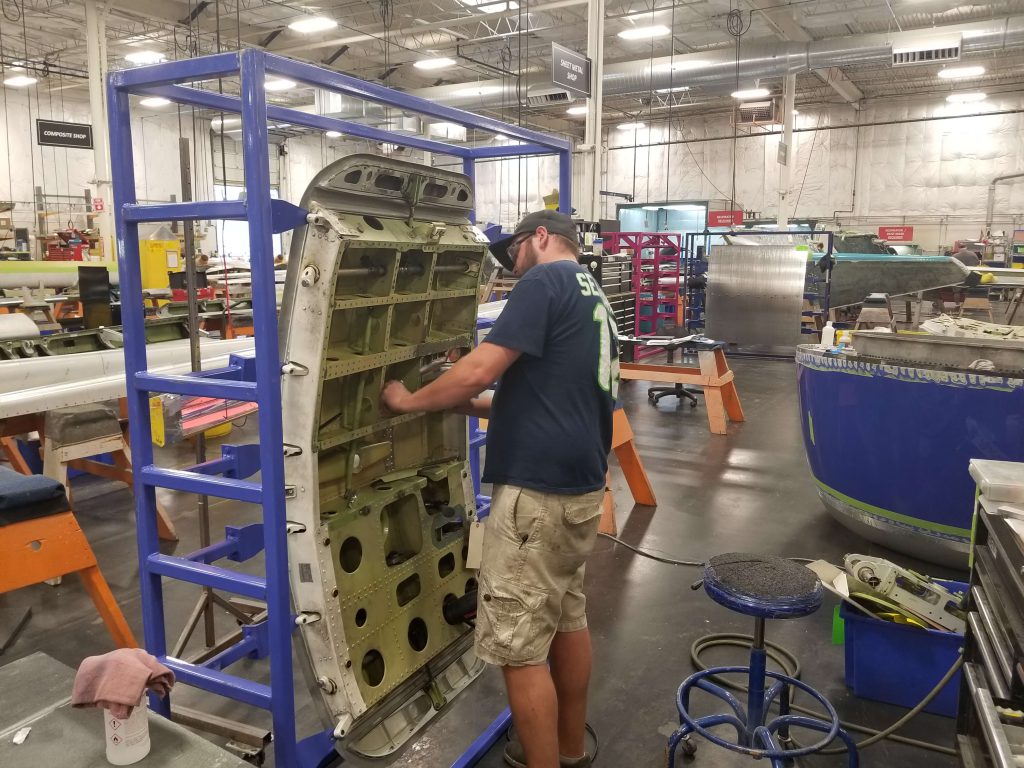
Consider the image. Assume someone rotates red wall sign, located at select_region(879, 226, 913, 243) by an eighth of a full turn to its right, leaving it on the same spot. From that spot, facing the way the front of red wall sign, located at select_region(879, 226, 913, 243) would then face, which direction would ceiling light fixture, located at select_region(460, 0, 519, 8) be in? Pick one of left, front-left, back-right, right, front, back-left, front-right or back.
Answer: front

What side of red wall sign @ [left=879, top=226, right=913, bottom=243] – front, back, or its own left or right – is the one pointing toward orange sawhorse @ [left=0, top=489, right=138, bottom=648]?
front

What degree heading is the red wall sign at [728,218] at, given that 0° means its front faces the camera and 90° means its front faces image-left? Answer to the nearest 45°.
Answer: approximately 0°

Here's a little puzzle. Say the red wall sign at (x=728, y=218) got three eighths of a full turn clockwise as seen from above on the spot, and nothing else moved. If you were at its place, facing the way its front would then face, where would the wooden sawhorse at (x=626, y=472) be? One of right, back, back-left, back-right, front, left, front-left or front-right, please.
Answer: back-left

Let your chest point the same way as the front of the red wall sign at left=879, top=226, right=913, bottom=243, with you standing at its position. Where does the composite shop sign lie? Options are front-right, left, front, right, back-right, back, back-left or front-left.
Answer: front-right

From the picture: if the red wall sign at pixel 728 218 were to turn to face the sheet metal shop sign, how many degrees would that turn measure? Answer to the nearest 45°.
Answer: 0° — it already faces it

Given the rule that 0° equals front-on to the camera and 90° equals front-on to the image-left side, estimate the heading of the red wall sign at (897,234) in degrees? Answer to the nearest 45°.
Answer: approximately 0°

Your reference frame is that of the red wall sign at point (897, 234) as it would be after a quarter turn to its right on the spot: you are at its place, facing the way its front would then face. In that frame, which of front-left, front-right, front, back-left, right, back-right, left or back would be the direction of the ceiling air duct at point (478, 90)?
front-left

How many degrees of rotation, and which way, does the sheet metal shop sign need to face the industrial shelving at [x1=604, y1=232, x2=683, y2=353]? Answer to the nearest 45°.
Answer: approximately 135° to its left

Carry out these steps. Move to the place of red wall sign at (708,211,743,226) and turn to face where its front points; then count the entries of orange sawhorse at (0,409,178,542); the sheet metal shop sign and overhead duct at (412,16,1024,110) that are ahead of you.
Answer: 3

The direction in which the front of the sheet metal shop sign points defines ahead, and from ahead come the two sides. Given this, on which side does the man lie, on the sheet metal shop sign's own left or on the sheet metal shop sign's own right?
on the sheet metal shop sign's own right
